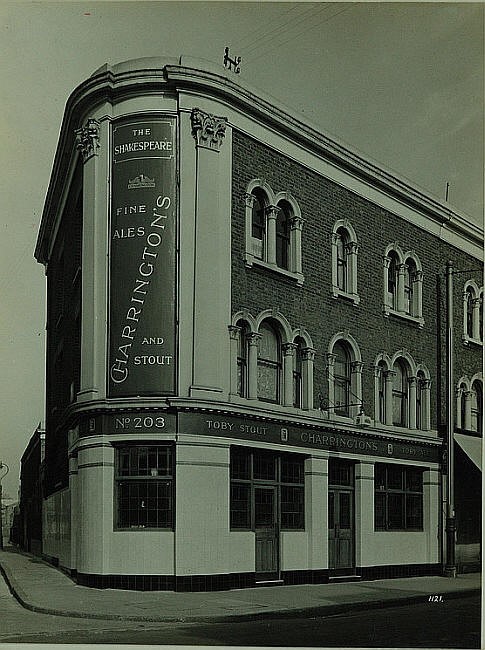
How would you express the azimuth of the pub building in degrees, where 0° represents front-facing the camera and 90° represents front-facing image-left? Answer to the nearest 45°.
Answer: approximately 315°
